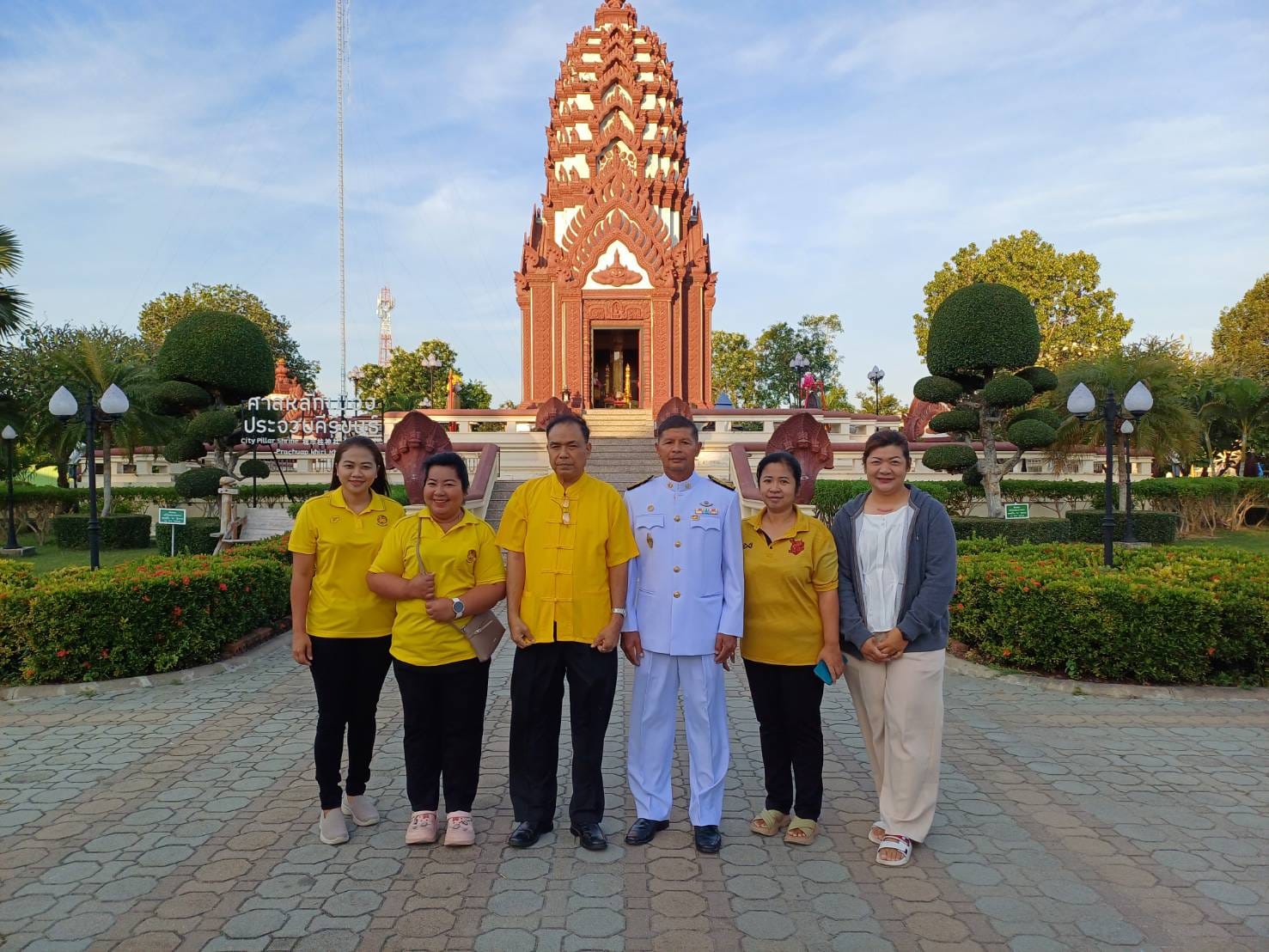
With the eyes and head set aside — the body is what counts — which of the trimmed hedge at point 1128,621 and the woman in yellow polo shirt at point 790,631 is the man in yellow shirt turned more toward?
the woman in yellow polo shirt

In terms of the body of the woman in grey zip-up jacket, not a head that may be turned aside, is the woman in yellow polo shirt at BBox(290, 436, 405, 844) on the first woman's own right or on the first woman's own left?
on the first woman's own right

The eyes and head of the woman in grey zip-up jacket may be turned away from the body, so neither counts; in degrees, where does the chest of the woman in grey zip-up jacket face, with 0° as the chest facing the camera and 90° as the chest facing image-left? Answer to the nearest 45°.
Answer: approximately 0°

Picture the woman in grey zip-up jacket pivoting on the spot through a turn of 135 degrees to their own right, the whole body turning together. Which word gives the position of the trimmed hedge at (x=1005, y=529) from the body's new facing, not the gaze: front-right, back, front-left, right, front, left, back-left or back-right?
front-right

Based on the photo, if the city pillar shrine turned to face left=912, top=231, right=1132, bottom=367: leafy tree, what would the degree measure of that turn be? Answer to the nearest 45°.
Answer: approximately 135° to its left
